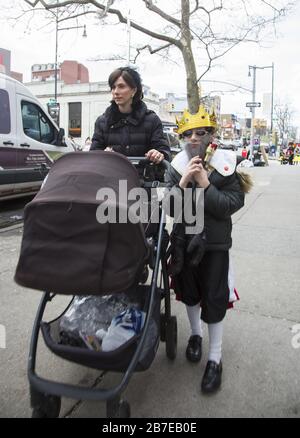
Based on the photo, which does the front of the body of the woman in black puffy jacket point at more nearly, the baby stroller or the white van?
the baby stroller

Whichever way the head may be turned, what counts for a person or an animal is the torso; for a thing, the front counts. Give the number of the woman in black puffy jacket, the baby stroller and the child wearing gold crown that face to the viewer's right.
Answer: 0

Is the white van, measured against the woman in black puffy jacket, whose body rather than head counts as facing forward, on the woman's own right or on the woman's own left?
on the woman's own right

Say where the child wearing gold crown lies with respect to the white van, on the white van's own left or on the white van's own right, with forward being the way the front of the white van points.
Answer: on the white van's own right

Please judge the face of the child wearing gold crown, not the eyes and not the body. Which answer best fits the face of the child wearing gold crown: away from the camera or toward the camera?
toward the camera

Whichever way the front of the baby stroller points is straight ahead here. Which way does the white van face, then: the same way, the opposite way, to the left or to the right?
the opposite way

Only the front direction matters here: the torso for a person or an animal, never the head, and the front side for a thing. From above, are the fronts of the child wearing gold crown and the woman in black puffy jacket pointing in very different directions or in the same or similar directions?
same or similar directions

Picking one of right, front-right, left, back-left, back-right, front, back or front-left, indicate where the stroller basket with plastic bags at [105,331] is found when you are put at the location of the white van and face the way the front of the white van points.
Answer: back-right

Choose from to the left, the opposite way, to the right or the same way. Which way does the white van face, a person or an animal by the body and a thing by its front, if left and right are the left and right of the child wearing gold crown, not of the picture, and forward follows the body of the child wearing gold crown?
the opposite way

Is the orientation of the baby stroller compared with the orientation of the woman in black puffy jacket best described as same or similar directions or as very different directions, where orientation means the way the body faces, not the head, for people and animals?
same or similar directions
